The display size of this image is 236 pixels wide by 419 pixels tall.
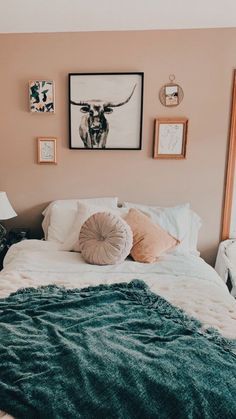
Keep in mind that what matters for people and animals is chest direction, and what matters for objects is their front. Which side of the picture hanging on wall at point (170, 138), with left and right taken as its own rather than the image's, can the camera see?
front

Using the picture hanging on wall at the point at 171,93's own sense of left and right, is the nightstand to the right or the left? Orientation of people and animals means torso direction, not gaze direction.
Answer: on its right

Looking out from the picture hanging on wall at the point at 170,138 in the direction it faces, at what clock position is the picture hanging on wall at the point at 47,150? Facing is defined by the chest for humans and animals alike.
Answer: the picture hanging on wall at the point at 47,150 is roughly at 3 o'clock from the picture hanging on wall at the point at 170,138.

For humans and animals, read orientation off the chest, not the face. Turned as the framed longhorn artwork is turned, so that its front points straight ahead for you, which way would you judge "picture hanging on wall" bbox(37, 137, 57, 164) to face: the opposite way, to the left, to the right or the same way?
the same way

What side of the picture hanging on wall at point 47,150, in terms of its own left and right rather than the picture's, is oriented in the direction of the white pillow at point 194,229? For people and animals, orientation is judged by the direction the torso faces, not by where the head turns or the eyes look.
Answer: left

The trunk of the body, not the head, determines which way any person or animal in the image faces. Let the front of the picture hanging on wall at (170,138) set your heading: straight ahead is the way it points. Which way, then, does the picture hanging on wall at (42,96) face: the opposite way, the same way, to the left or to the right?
the same way

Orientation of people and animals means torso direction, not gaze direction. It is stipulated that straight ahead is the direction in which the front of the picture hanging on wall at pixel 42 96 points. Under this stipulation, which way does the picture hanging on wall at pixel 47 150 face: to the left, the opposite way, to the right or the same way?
the same way

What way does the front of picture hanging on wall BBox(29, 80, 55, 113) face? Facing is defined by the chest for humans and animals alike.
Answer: toward the camera

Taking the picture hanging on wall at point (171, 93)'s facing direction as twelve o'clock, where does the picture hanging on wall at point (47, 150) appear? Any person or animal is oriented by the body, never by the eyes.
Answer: the picture hanging on wall at point (47, 150) is roughly at 3 o'clock from the picture hanging on wall at point (171, 93).

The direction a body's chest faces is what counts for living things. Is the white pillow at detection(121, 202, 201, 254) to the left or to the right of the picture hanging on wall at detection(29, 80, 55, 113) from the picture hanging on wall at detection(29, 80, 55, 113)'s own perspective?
on its left

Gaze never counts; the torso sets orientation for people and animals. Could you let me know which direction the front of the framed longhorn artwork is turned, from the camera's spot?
facing the viewer

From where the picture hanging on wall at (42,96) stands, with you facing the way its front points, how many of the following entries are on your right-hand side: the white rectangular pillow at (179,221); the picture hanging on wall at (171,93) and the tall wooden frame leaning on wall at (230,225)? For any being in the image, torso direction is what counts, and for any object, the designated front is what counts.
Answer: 0

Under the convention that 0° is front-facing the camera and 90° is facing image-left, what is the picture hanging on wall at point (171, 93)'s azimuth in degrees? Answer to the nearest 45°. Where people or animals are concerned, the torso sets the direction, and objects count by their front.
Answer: approximately 0°
